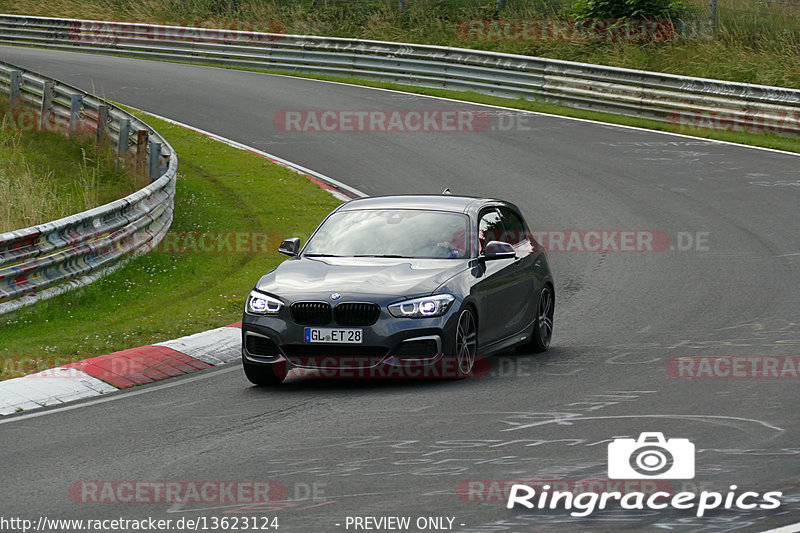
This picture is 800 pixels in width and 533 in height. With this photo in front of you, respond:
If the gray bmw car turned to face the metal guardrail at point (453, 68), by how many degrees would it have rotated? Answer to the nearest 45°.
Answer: approximately 135° to its right

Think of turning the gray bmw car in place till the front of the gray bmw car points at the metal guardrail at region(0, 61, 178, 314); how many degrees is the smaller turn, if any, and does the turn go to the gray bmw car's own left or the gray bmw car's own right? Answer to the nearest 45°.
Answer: approximately 90° to the gray bmw car's own right

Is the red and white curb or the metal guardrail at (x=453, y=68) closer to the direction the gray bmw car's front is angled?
the red and white curb

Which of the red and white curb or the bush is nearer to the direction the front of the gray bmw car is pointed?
the red and white curb

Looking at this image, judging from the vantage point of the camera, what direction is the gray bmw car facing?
facing the viewer and to the left of the viewer

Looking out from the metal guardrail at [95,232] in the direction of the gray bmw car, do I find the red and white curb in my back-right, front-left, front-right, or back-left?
front-right

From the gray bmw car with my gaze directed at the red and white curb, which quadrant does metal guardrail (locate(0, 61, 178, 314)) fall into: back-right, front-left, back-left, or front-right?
front-right

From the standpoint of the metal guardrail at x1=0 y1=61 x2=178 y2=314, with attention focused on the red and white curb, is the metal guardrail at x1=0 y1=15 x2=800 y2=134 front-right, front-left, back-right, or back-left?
back-left

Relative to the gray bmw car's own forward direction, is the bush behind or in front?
behind
